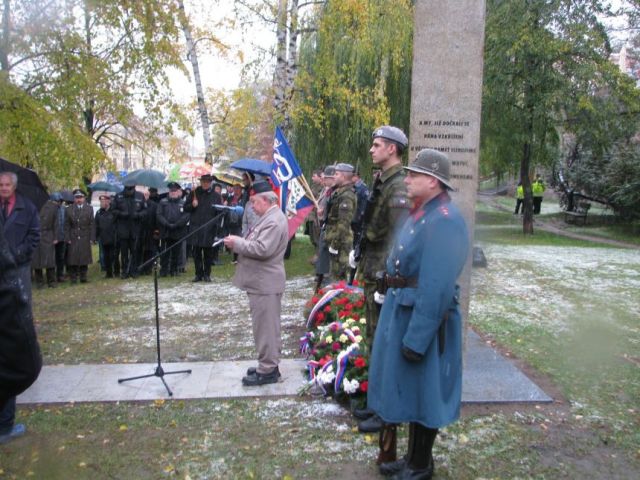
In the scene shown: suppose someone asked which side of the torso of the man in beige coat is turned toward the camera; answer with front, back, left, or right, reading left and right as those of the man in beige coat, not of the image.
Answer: left

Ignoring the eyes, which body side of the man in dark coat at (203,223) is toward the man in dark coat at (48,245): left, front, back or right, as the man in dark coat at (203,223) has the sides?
right

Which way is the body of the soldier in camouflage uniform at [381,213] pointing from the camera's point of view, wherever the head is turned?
to the viewer's left

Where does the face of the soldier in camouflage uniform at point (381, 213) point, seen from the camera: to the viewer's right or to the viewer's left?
to the viewer's left

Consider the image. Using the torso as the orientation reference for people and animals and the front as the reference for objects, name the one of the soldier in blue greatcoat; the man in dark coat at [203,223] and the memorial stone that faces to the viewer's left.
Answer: the soldier in blue greatcoat

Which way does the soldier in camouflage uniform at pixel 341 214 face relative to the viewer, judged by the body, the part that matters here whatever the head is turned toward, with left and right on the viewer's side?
facing to the left of the viewer

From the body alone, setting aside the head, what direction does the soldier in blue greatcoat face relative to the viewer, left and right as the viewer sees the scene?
facing to the left of the viewer

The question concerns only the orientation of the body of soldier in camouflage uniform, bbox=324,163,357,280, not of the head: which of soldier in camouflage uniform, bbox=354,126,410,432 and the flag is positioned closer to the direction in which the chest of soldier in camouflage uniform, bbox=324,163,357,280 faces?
the flag
